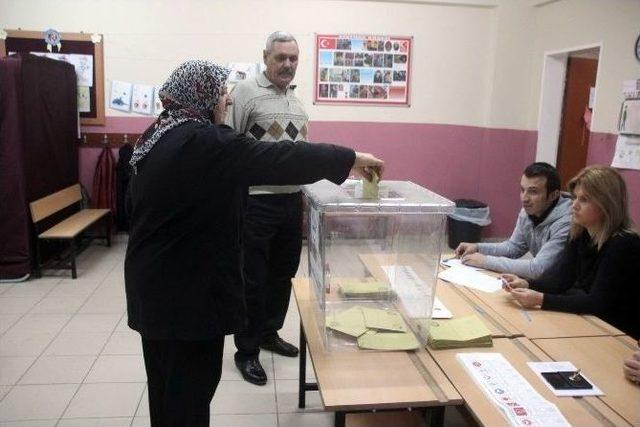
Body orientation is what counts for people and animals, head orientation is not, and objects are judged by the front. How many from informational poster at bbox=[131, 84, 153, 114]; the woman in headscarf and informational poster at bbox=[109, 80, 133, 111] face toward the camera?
2

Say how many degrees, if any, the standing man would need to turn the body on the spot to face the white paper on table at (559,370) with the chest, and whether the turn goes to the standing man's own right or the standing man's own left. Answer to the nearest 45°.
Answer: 0° — they already face it

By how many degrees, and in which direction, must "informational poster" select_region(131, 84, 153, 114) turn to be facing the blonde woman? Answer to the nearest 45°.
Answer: approximately 45° to its left

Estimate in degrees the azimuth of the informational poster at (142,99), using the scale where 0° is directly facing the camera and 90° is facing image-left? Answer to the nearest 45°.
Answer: approximately 0°

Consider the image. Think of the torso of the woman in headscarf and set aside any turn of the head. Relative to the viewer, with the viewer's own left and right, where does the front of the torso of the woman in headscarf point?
facing away from the viewer and to the right of the viewer

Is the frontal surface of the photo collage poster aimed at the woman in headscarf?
yes

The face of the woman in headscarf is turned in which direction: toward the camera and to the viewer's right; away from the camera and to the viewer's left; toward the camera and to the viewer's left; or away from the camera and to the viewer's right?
away from the camera and to the viewer's right

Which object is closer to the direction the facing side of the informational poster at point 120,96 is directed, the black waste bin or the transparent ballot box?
the transparent ballot box

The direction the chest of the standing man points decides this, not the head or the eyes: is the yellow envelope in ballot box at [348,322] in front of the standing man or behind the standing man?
in front

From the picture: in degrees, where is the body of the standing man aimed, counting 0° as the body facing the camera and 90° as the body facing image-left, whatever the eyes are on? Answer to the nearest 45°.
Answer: approximately 315°

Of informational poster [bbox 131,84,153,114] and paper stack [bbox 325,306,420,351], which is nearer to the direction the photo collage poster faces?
the paper stack

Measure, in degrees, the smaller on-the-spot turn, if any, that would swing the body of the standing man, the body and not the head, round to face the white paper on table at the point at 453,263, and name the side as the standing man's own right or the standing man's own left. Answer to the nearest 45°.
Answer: approximately 45° to the standing man's own left
